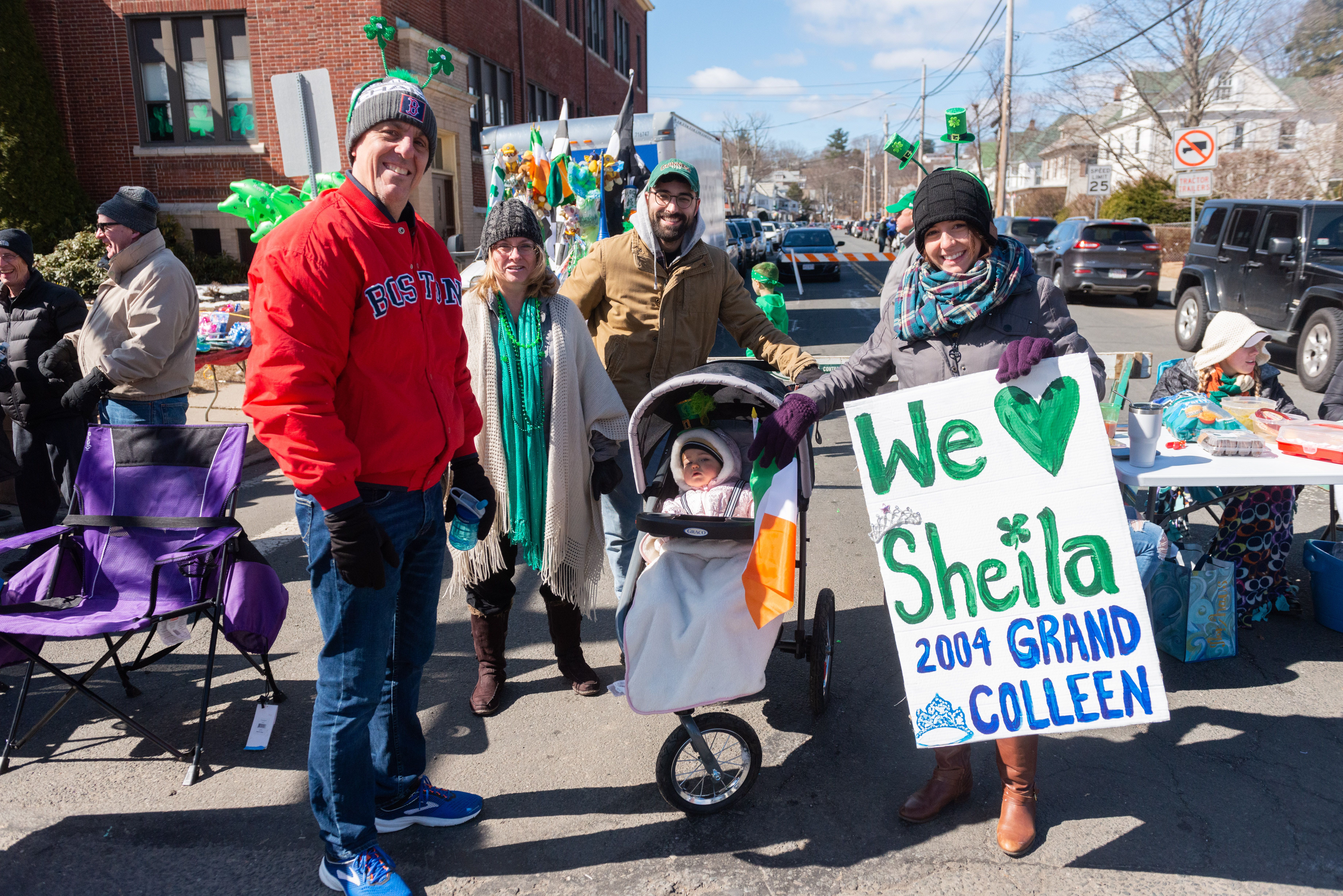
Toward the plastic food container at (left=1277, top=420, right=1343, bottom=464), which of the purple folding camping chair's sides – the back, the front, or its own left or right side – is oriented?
left

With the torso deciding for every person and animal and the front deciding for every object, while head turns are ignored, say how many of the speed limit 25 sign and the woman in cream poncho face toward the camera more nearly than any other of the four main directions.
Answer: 2

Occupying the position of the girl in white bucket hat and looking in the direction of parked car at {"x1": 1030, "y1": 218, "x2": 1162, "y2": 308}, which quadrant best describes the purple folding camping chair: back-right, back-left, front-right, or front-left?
back-left

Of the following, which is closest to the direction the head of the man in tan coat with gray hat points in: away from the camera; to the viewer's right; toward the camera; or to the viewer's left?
to the viewer's left

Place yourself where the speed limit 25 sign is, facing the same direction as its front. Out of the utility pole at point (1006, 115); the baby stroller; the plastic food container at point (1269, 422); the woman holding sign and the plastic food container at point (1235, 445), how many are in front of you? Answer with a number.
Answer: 4

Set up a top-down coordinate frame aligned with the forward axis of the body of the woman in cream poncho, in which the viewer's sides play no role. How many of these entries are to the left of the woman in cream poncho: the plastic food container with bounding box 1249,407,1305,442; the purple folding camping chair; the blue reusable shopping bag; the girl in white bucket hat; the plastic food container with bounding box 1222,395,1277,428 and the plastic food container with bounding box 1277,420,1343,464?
5

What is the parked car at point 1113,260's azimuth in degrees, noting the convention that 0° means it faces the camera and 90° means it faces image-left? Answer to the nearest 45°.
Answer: approximately 135°

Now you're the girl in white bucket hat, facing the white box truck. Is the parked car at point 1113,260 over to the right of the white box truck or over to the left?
right

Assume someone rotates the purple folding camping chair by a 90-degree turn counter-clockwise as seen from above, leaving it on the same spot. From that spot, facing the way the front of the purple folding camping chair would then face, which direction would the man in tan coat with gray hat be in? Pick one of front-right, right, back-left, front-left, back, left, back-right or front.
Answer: back-left

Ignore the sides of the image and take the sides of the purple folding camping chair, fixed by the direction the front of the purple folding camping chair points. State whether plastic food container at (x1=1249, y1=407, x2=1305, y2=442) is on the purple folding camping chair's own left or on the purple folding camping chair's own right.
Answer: on the purple folding camping chair's own left
